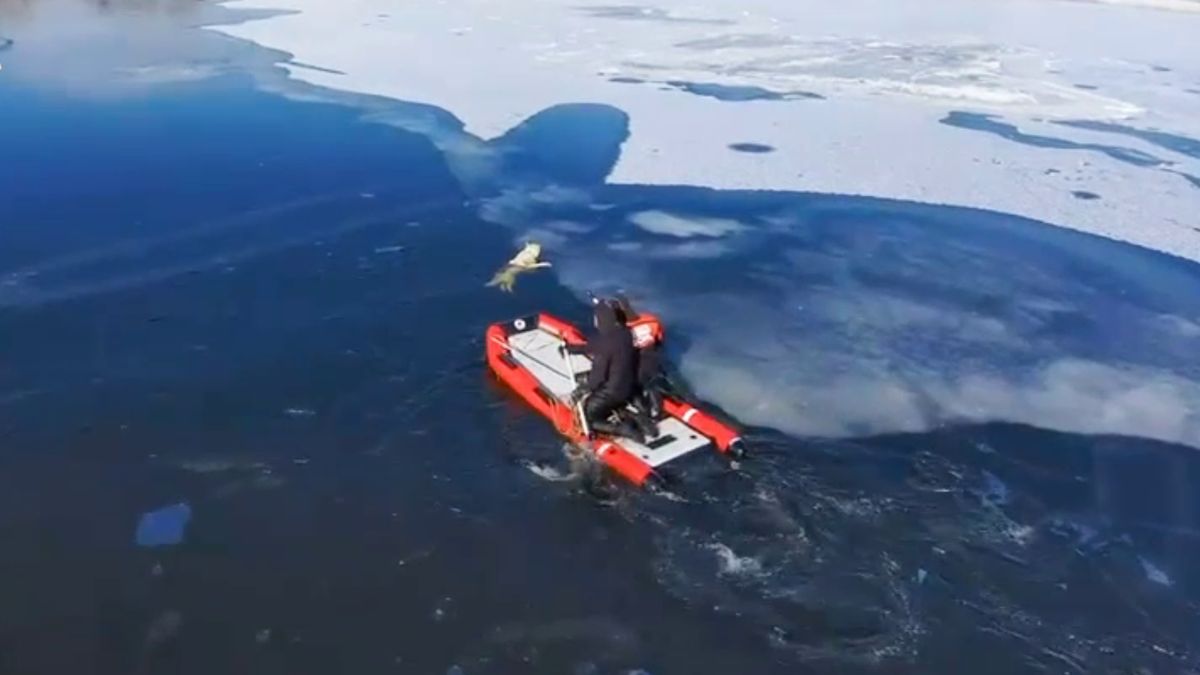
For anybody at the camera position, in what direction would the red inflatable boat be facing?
facing away from the viewer and to the left of the viewer
